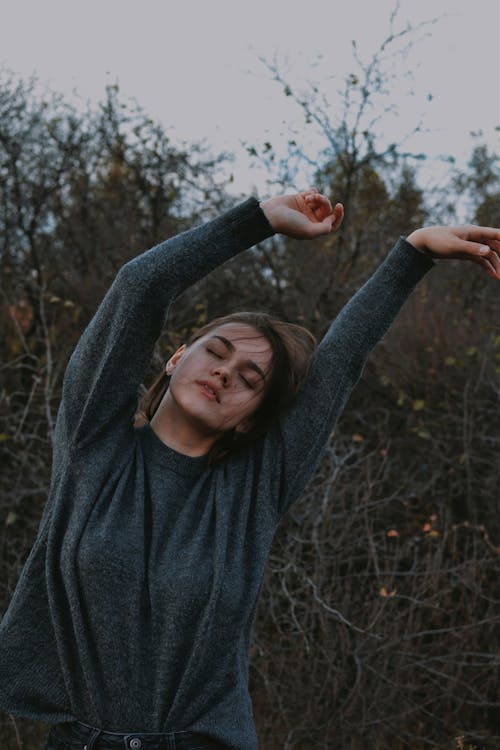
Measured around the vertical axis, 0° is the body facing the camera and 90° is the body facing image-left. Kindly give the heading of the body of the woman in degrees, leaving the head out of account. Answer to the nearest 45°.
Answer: approximately 0°
